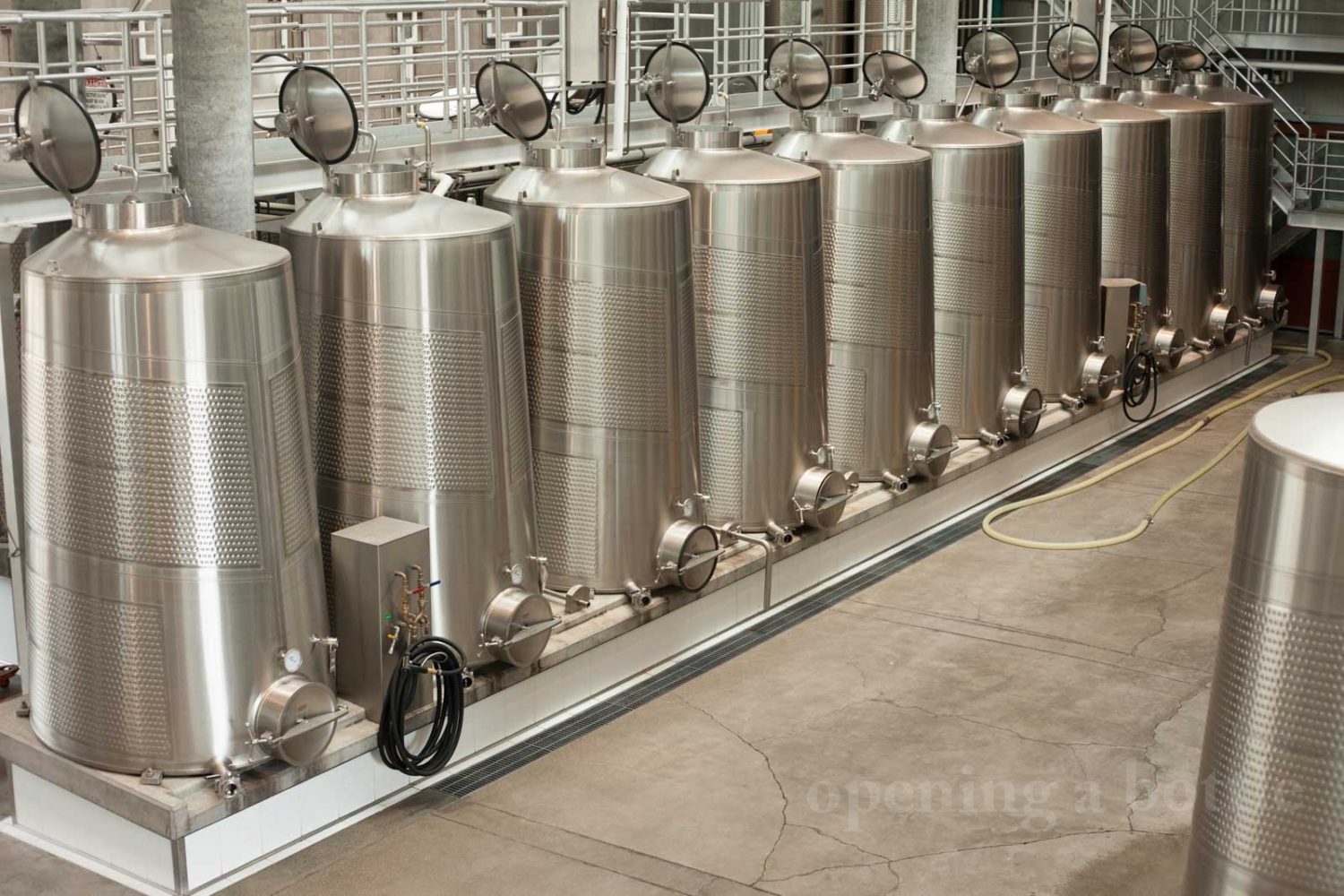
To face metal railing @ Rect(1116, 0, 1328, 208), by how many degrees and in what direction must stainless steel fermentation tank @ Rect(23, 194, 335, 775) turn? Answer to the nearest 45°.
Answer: approximately 90° to its left

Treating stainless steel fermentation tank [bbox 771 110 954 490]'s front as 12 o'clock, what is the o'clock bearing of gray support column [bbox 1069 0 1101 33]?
The gray support column is roughly at 8 o'clock from the stainless steel fermentation tank.

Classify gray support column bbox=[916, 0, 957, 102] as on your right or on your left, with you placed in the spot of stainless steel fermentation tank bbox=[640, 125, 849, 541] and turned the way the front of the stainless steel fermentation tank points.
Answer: on your left

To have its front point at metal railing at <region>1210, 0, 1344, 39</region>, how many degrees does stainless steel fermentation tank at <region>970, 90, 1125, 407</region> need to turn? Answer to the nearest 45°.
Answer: approximately 135° to its left

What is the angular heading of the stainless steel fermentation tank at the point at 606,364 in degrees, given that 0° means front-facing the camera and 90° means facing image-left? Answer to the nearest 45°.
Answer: approximately 315°

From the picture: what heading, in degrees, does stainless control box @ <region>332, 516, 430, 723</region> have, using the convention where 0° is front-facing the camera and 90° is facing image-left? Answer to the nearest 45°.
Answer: approximately 315°

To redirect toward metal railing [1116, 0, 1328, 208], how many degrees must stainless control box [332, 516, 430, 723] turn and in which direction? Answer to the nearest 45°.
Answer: approximately 90° to its left

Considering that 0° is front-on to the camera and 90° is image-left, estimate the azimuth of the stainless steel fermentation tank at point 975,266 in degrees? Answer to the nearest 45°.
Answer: approximately 315°
